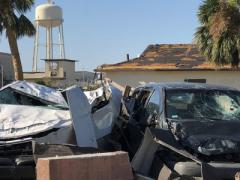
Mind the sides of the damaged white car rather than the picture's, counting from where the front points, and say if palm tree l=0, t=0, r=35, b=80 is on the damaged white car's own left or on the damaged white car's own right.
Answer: on the damaged white car's own right

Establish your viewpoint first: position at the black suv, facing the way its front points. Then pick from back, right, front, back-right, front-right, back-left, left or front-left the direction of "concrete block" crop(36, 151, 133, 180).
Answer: right

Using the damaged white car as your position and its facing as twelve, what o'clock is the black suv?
The black suv is roughly at 8 o'clock from the damaged white car.

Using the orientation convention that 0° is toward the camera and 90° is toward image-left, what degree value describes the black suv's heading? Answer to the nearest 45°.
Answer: approximately 315°

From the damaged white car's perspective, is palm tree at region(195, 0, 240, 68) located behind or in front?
behind

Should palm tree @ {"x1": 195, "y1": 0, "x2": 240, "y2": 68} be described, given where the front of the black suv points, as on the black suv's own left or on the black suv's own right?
on the black suv's own left

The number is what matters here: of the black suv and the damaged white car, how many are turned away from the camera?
0

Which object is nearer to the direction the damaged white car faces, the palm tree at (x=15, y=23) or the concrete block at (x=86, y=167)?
the concrete block

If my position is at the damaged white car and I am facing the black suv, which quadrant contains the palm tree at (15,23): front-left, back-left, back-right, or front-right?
back-left

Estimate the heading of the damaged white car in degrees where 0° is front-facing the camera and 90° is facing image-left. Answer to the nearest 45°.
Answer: approximately 45°

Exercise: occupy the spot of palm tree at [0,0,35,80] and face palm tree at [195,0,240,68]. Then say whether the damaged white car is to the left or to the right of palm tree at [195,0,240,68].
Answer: right

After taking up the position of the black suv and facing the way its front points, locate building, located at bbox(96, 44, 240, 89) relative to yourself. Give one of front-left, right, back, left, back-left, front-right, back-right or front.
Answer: back-left
